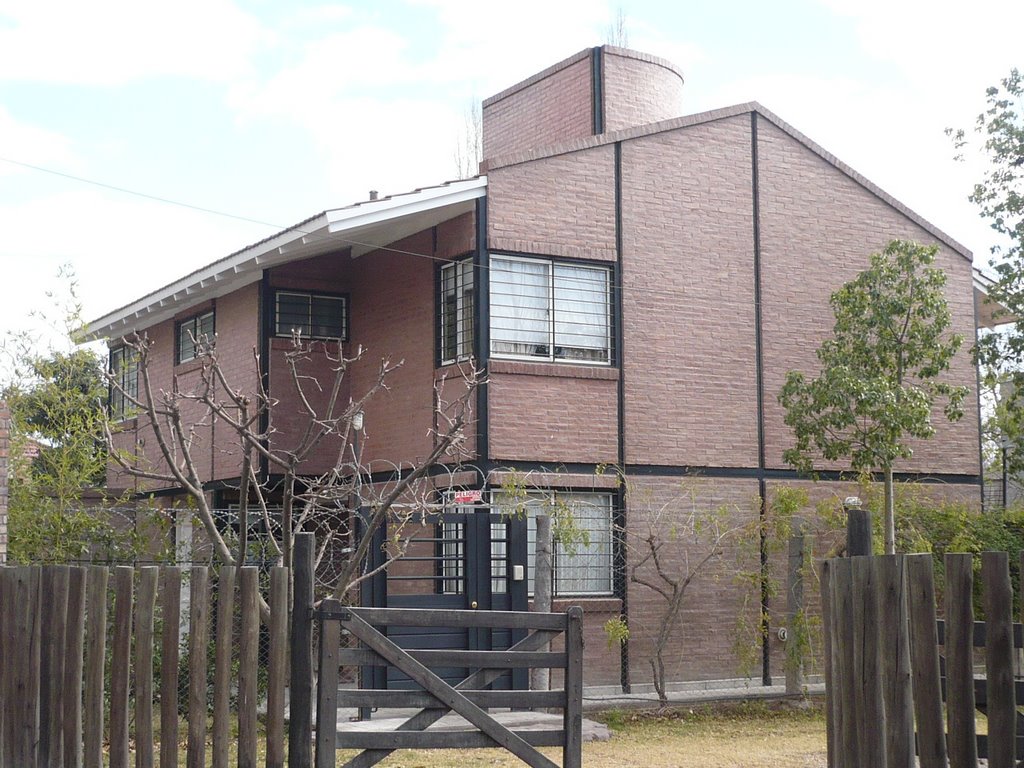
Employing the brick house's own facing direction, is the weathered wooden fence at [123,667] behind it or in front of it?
in front

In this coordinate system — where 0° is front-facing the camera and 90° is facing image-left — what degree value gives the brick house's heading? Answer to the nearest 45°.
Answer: approximately 45°

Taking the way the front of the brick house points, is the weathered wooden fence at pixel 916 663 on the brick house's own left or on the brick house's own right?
on the brick house's own left

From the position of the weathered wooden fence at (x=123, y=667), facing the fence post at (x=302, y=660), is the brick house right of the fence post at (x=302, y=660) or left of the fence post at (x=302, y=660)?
left

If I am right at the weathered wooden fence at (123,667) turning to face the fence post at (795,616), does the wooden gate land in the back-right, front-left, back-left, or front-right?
front-right

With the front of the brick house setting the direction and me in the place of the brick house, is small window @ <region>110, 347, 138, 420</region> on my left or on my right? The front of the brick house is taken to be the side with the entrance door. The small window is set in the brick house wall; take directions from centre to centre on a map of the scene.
on my right

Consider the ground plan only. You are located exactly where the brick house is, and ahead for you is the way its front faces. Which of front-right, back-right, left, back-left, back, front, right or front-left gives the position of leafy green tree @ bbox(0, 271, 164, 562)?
front

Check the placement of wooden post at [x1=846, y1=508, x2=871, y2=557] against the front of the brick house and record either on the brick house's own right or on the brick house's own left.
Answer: on the brick house's own left

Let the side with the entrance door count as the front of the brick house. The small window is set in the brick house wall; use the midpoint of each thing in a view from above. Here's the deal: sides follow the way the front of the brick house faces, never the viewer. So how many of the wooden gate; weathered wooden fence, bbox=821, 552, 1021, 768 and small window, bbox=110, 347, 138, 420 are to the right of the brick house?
1

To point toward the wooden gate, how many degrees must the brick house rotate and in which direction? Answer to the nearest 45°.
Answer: approximately 45° to its left

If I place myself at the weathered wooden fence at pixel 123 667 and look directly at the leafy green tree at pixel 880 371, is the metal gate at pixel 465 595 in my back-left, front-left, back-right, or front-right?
front-left

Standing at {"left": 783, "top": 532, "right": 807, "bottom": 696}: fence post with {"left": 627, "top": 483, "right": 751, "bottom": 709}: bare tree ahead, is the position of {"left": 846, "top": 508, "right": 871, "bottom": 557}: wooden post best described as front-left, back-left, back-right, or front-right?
back-left

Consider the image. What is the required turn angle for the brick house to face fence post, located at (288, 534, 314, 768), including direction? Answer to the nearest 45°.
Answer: approximately 45° to its left
